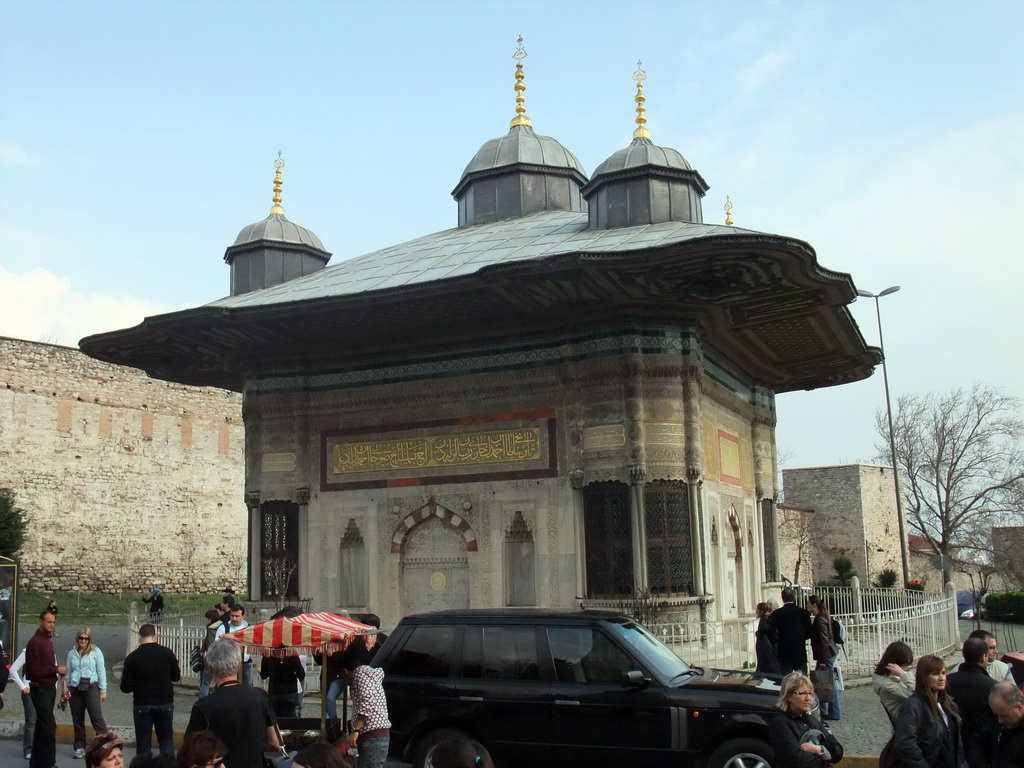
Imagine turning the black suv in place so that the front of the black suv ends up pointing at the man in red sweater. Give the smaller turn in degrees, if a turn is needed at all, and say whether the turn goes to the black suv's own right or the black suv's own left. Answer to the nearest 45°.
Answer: approximately 180°

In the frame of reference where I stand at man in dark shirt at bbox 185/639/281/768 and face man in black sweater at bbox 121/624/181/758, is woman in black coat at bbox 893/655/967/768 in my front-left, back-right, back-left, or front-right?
back-right

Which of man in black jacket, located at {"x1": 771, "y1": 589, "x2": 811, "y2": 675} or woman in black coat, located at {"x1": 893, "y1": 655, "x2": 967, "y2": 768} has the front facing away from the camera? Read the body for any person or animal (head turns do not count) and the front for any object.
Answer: the man in black jacket

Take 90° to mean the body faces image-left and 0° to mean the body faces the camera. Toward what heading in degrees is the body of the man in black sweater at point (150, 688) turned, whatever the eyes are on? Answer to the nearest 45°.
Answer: approximately 180°

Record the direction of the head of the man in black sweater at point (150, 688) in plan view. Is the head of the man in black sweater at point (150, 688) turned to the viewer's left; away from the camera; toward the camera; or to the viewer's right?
away from the camera

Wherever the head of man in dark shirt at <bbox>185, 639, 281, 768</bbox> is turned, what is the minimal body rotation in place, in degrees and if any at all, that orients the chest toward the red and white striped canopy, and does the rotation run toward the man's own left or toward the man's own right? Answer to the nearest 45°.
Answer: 0° — they already face it

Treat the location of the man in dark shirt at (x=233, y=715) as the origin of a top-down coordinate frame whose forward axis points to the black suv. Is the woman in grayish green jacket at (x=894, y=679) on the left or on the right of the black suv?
right

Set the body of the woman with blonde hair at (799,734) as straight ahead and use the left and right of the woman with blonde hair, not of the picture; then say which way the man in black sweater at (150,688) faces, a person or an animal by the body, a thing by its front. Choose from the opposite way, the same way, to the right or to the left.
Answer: the opposite way

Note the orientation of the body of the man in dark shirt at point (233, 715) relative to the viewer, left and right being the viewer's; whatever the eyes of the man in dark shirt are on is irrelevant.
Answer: facing away from the viewer

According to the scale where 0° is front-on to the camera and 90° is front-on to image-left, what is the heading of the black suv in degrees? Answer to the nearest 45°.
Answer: approximately 270°

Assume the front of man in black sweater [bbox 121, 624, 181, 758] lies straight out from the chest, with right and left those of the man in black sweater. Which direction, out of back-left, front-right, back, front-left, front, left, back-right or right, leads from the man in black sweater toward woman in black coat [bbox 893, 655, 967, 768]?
back-right

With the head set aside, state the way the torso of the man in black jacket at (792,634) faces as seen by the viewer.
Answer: away from the camera

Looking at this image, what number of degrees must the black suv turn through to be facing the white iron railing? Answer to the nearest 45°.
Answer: approximately 45° to its left

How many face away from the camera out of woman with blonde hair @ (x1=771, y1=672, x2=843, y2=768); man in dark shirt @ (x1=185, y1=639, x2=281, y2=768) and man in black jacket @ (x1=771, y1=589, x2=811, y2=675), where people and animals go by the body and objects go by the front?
2
